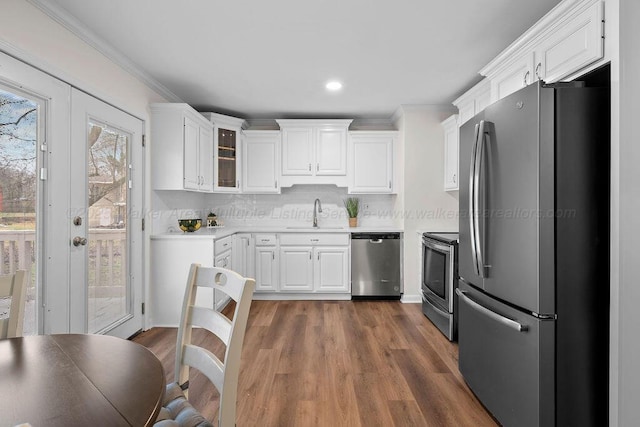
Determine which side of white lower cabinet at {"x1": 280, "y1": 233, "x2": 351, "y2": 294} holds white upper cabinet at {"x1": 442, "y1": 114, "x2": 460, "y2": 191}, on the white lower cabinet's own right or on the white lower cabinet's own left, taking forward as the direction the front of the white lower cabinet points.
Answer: on the white lower cabinet's own left

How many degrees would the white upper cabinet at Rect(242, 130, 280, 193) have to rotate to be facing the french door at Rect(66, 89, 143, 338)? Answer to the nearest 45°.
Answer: approximately 45° to its right

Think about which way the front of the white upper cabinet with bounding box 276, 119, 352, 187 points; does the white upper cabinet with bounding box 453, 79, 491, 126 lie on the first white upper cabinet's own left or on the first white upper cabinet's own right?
on the first white upper cabinet's own left

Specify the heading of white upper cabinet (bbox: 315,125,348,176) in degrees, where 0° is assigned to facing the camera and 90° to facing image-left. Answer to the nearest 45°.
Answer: approximately 0°

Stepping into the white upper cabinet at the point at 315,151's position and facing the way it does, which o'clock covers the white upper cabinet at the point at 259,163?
the white upper cabinet at the point at 259,163 is roughly at 3 o'clock from the white upper cabinet at the point at 315,151.

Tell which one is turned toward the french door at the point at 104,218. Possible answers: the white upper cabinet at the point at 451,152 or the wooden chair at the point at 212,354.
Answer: the white upper cabinet

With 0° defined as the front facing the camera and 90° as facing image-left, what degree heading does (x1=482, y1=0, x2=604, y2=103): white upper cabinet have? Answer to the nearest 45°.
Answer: approximately 45°

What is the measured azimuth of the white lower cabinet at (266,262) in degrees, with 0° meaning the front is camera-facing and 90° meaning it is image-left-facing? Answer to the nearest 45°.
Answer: approximately 0°
